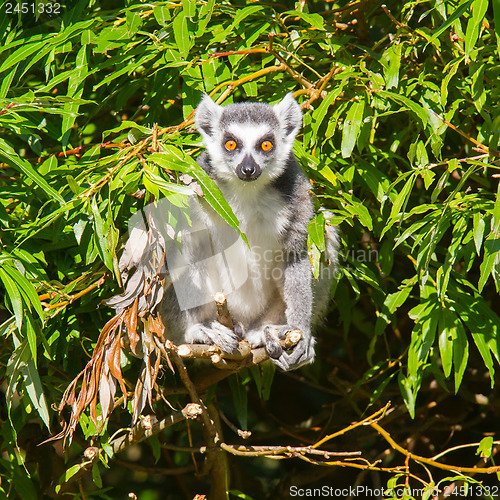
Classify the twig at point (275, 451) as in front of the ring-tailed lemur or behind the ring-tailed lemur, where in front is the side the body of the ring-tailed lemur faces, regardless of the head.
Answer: in front

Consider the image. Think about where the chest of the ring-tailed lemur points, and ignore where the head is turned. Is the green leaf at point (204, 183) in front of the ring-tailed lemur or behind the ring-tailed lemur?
in front

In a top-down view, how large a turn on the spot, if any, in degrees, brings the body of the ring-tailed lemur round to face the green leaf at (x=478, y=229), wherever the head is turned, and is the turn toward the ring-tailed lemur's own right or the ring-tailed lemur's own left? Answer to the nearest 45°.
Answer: approximately 45° to the ring-tailed lemur's own left

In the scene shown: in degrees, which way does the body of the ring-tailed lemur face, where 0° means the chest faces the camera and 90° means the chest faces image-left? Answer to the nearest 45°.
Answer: approximately 0°

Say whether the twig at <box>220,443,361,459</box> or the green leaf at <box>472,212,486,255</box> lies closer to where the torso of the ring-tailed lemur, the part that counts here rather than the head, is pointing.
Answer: the twig
